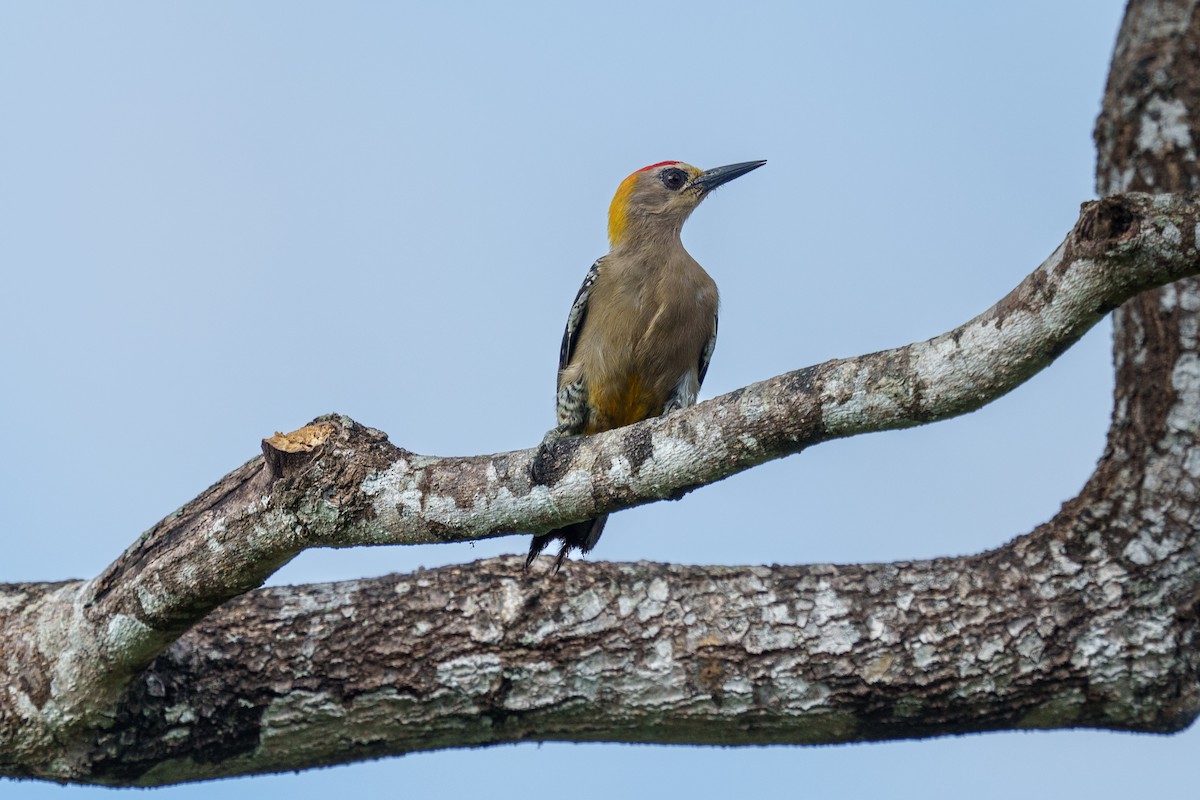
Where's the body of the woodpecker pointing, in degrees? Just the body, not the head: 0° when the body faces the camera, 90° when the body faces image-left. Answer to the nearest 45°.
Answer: approximately 315°
